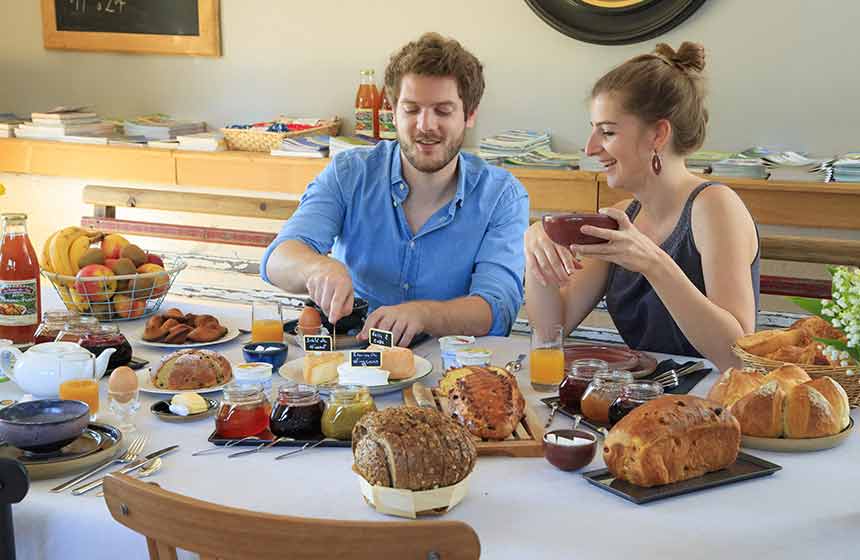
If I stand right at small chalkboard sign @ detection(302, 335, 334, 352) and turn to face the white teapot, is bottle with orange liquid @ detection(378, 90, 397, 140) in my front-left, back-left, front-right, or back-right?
back-right

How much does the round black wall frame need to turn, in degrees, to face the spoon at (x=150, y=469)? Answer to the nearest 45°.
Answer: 0° — it already faces it

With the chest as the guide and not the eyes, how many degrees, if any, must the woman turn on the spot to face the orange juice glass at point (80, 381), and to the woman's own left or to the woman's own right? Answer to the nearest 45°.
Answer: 0° — they already face it

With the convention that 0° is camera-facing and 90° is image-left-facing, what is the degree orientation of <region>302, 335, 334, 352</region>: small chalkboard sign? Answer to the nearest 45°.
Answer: approximately 0°

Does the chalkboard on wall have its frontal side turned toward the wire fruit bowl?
yes

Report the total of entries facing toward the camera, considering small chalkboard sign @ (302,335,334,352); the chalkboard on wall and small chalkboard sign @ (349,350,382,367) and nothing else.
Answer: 3

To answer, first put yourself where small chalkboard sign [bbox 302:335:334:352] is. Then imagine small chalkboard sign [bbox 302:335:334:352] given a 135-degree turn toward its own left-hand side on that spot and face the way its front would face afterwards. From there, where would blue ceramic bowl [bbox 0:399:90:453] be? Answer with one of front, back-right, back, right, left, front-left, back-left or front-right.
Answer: back

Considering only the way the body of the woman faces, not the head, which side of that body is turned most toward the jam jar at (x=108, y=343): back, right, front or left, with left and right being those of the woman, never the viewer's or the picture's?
front

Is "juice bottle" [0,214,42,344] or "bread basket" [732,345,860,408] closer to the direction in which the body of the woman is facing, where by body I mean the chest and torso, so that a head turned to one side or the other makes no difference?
the juice bottle

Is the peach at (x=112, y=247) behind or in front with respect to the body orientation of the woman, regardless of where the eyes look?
in front

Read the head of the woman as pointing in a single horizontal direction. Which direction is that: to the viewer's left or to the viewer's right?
to the viewer's left

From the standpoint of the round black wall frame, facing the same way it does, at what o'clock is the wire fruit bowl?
The wire fruit bowl is roughly at 1 o'clock from the round black wall frame.
